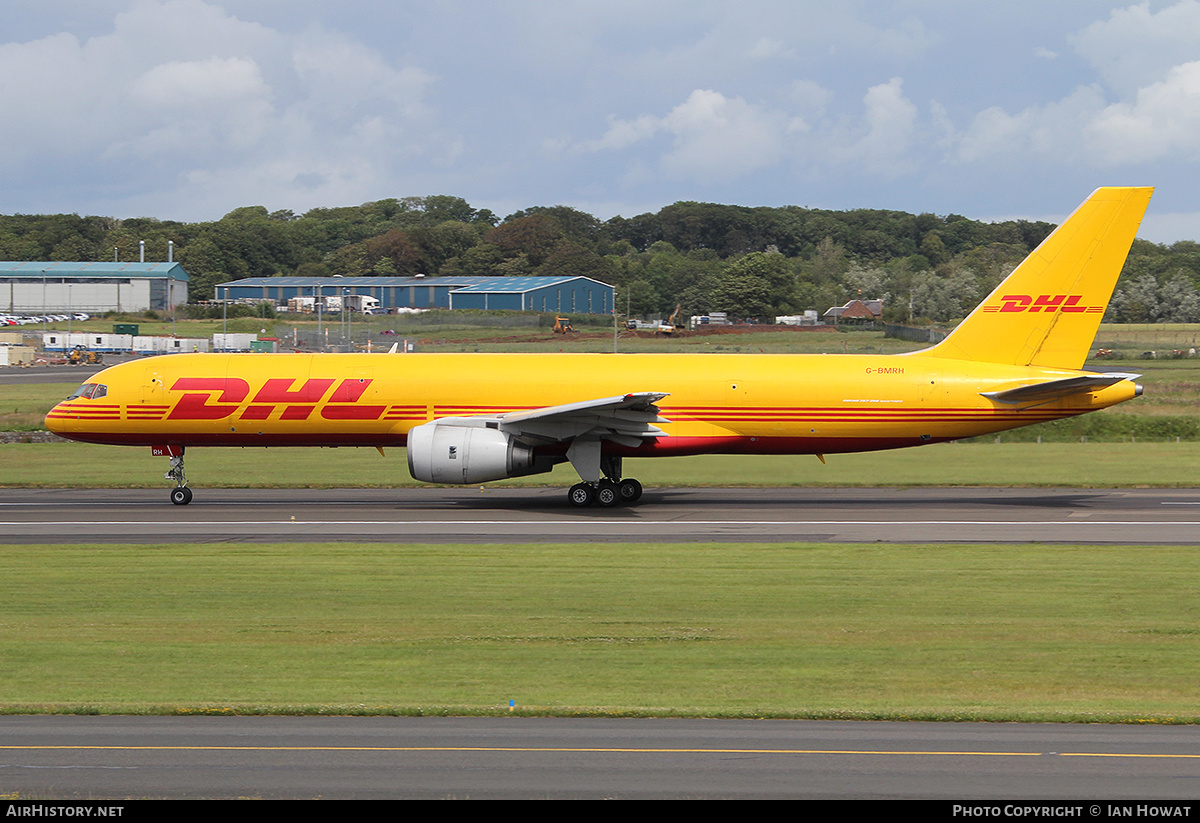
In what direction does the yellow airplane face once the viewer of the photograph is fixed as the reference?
facing to the left of the viewer
